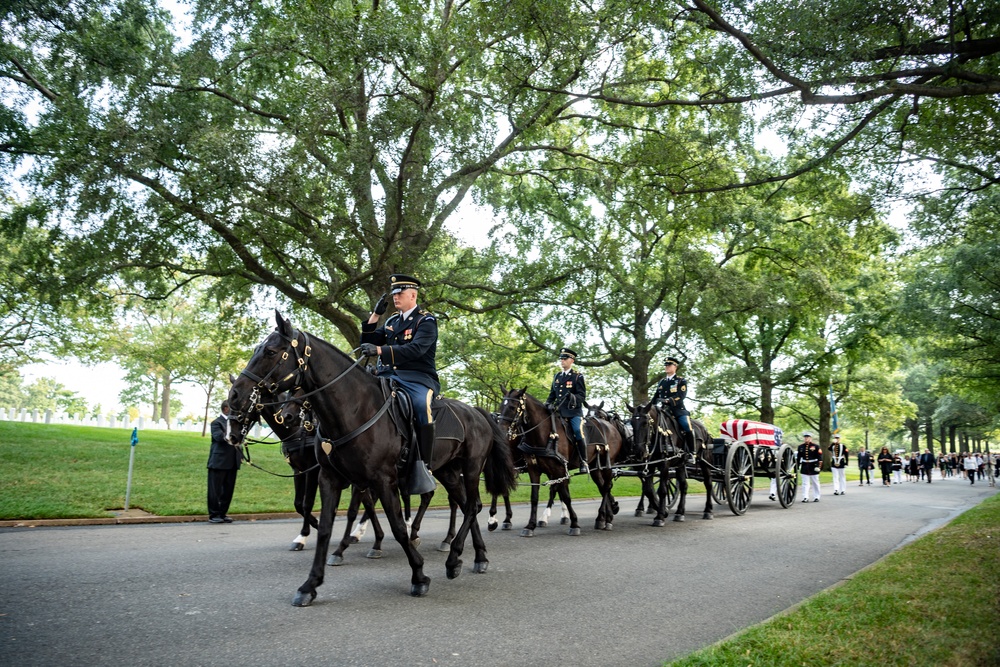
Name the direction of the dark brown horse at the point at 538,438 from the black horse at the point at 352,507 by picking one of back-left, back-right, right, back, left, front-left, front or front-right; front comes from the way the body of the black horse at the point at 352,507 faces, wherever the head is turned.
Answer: back

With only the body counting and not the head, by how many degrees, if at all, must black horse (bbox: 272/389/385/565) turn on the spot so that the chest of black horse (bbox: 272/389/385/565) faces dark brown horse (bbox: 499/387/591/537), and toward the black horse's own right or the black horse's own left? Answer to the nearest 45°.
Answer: approximately 180°

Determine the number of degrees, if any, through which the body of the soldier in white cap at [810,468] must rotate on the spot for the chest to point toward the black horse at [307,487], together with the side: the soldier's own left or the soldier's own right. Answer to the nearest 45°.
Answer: approximately 45° to the soldier's own left

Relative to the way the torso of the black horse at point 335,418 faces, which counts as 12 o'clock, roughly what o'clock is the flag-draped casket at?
The flag-draped casket is roughly at 6 o'clock from the black horse.

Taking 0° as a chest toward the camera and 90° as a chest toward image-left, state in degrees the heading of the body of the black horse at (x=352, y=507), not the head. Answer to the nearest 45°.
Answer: approximately 45°

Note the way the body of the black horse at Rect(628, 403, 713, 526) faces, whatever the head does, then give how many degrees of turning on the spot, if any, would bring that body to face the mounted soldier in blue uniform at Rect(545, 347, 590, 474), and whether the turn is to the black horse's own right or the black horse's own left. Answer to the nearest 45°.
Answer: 0° — it already faces them

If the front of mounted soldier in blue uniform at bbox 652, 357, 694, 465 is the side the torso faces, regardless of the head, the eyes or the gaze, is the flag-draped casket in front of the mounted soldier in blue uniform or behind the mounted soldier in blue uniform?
behind

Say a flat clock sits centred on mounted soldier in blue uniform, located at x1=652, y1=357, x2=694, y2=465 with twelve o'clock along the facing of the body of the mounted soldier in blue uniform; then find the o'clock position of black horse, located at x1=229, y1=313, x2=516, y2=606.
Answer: The black horse is roughly at 11 o'clock from the mounted soldier in blue uniform.

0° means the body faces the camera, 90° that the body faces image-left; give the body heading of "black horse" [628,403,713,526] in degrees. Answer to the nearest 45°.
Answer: approximately 45°

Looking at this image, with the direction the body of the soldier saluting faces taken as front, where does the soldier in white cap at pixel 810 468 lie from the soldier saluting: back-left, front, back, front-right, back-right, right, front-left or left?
back

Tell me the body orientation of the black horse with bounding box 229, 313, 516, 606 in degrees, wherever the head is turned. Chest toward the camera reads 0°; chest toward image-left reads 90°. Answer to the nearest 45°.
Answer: approximately 45°

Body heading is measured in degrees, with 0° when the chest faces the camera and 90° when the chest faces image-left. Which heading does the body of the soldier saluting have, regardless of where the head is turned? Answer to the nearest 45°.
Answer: approximately 45°

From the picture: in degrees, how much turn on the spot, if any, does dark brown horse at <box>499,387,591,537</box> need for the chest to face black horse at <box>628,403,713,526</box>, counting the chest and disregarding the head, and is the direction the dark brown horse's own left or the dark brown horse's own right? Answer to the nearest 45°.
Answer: approximately 180°
